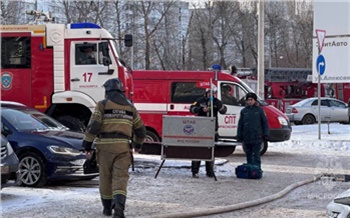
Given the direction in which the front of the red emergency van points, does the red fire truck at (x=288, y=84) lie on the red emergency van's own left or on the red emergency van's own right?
on the red emergency van's own left

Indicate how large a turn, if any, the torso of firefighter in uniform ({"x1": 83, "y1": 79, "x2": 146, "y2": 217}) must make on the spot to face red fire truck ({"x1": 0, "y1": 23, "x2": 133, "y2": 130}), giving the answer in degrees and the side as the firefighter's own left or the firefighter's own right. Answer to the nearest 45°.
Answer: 0° — they already face it

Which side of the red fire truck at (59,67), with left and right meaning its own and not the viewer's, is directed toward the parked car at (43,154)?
right

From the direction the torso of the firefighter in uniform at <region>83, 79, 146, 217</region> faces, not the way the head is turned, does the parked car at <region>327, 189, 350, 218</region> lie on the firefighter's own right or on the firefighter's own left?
on the firefighter's own right

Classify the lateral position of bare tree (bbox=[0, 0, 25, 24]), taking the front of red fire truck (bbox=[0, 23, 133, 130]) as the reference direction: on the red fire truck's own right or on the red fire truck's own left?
on the red fire truck's own left

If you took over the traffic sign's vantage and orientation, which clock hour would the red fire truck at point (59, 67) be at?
The red fire truck is roughly at 3 o'clock from the traffic sign.

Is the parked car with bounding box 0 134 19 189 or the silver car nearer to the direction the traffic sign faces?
the parked car

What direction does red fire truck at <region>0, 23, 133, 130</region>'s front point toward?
to the viewer's right

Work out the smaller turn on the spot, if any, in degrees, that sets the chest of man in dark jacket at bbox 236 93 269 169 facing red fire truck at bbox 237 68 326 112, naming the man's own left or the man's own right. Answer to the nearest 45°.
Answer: approximately 180°

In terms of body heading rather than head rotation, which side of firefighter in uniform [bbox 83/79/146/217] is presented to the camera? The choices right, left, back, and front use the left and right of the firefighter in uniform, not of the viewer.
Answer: back
